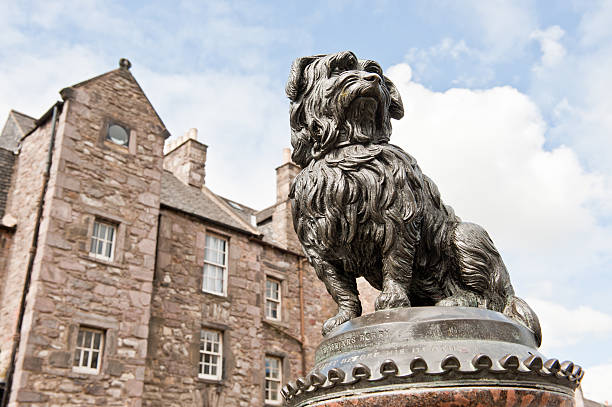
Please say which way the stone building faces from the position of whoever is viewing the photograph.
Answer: facing the viewer and to the right of the viewer

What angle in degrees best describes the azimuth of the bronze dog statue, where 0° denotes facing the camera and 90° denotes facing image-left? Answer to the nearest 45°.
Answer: approximately 45°

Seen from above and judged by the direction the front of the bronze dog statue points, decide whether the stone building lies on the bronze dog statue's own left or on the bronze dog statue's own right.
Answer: on the bronze dog statue's own right

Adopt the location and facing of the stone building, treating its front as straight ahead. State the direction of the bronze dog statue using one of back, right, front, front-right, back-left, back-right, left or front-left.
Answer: front-right

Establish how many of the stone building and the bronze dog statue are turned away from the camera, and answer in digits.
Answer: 0
